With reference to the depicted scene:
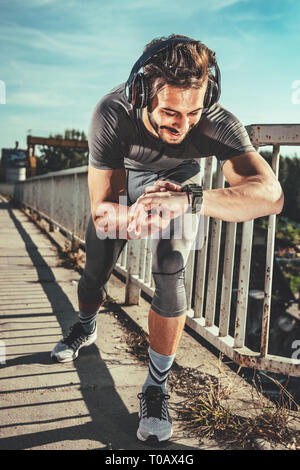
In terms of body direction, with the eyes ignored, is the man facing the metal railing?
no

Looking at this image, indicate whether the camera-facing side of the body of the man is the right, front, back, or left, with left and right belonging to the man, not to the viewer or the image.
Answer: front
